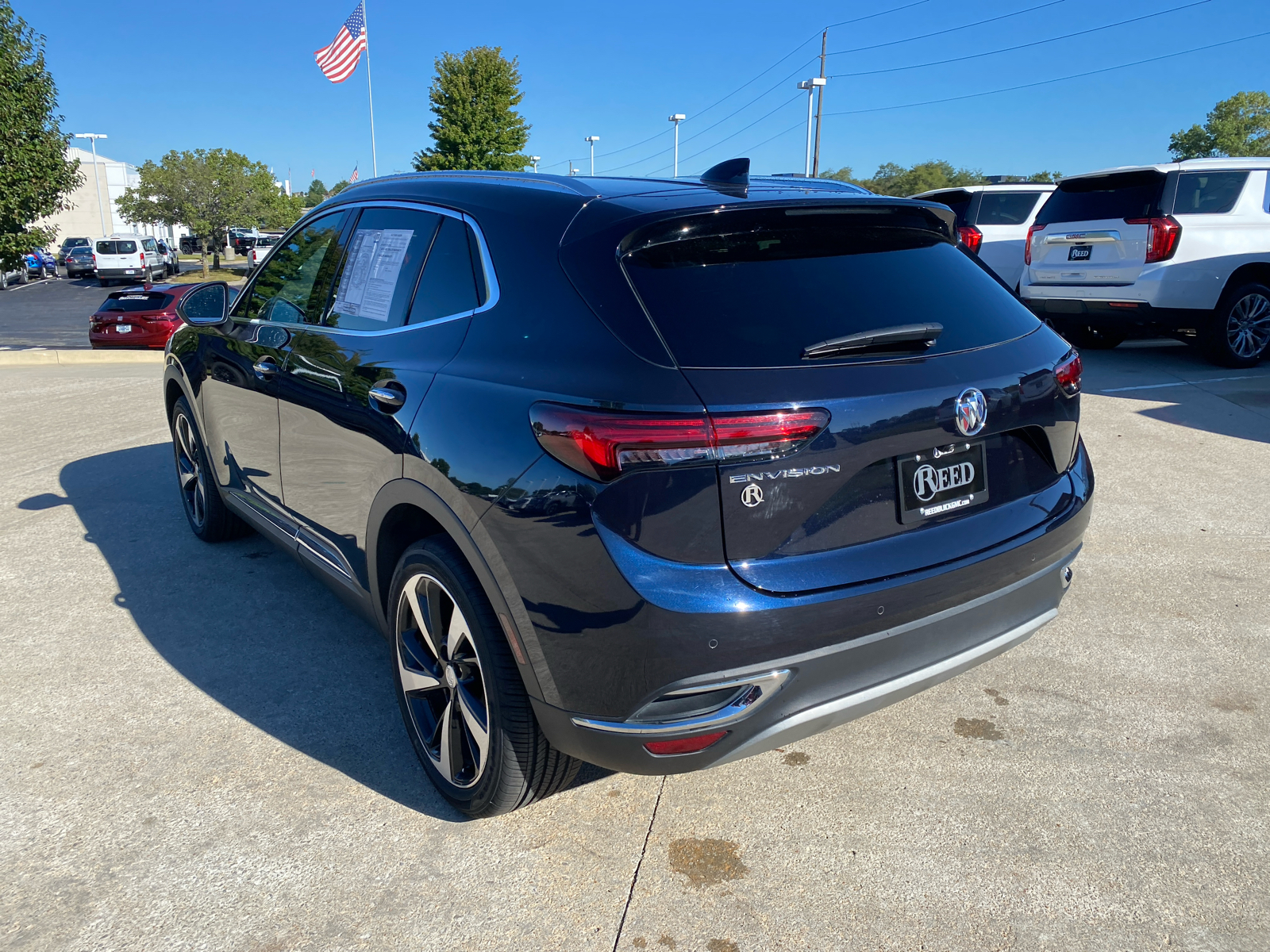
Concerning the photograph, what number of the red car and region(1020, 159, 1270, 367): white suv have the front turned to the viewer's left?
0

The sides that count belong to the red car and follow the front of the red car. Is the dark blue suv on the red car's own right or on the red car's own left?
on the red car's own right

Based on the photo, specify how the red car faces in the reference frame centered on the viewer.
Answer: facing away from the viewer and to the right of the viewer

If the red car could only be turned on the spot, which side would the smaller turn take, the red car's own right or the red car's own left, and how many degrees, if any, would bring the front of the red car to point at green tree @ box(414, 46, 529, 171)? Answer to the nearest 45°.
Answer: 0° — it already faces it

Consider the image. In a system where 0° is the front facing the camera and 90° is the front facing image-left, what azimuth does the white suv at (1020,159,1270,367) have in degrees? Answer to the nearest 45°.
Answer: approximately 225°

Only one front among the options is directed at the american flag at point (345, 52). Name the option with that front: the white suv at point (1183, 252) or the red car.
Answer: the red car

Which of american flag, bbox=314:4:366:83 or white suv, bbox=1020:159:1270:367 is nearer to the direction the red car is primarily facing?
the american flag

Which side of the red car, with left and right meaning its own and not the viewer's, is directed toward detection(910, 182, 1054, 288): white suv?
right

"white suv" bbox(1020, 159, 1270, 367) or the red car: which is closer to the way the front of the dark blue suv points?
the red car

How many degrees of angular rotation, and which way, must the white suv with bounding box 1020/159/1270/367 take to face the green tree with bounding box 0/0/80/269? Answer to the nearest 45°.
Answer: approximately 135° to its left

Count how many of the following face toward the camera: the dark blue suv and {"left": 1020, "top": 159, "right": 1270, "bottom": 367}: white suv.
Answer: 0

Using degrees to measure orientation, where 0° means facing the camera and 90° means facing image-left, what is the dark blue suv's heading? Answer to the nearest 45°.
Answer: approximately 135°
